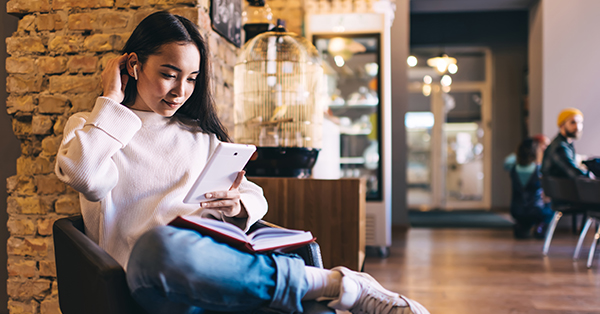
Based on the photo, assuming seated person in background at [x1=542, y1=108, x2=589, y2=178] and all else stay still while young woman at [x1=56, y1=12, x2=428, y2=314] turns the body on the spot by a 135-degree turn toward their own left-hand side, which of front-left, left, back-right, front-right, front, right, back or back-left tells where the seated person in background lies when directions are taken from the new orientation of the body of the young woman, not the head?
front-right

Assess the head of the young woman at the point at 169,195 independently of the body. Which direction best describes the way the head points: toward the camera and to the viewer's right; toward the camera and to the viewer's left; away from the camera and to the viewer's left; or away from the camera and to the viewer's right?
toward the camera and to the viewer's right

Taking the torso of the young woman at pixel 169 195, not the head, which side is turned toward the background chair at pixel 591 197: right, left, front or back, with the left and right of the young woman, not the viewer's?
left

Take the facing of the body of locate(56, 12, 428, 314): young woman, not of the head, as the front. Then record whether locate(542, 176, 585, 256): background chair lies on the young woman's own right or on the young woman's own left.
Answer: on the young woman's own left

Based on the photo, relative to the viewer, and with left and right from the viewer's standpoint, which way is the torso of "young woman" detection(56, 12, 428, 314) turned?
facing the viewer and to the right of the viewer

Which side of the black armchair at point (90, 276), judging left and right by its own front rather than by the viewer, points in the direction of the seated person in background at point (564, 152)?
left
